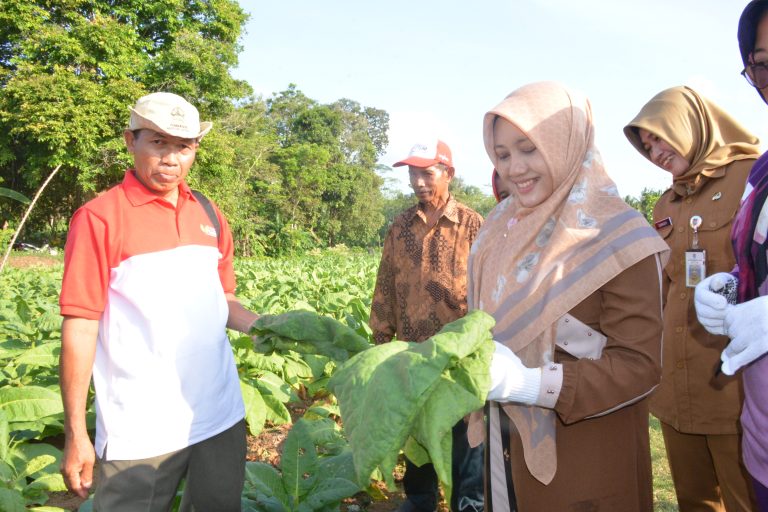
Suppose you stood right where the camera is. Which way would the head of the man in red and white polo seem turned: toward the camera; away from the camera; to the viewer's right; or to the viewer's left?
toward the camera

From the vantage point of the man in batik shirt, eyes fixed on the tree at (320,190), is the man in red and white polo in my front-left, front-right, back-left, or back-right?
back-left

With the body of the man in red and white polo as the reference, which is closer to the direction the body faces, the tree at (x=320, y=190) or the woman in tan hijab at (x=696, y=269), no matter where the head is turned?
the woman in tan hijab

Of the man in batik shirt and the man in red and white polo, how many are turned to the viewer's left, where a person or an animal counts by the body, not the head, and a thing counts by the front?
0

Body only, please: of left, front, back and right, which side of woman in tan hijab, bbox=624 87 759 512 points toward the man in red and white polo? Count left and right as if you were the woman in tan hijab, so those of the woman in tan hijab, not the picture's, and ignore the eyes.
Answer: front

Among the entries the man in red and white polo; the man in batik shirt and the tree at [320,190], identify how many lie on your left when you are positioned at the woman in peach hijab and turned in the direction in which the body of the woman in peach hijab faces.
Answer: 0

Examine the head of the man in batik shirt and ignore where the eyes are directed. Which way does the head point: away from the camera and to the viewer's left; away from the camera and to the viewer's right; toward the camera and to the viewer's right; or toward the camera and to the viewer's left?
toward the camera and to the viewer's left

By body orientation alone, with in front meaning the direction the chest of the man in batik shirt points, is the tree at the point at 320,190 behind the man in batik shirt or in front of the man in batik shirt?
behind

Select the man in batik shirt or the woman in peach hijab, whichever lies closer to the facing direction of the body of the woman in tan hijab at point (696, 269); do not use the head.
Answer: the woman in peach hijab

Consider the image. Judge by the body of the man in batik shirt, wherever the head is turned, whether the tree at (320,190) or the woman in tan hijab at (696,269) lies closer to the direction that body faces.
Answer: the woman in tan hijab

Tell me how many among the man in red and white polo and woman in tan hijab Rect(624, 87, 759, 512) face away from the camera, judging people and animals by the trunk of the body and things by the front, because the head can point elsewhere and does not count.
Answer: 0

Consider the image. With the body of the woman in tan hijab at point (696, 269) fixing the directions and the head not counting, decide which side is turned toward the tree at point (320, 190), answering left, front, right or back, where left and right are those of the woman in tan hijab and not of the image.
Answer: right

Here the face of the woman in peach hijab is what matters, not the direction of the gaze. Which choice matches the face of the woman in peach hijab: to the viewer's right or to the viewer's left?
to the viewer's left

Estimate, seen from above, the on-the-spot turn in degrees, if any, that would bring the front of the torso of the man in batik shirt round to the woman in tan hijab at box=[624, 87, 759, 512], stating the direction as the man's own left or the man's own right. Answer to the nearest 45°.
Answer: approximately 45° to the man's own left

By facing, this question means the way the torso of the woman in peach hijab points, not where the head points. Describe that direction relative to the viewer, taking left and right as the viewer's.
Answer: facing the viewer and to the left of the viewer

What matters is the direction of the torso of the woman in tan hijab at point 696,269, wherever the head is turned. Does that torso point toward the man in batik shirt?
no

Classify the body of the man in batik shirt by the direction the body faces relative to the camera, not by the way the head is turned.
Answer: toward the camera

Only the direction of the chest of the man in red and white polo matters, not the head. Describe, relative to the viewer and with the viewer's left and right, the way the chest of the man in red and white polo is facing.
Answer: facing the viewer and to the right of the viewer

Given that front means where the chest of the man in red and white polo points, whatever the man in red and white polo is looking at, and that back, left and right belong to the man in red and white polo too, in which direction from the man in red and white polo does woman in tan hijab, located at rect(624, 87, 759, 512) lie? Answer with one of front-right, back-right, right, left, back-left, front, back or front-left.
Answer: front-left
